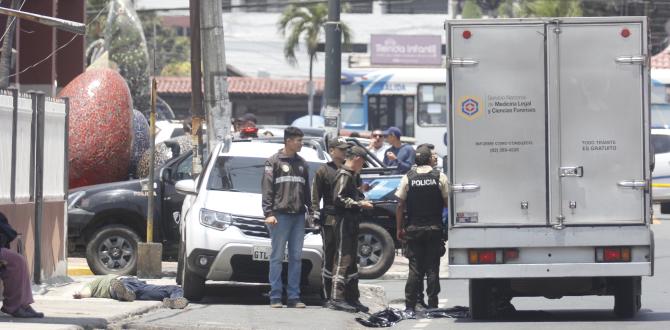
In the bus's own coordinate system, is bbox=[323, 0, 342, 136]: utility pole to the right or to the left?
on its right

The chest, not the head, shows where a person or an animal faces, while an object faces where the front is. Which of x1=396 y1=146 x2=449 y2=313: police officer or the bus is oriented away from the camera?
the police officer

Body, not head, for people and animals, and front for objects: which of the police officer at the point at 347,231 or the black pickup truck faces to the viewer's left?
the black pickup truck

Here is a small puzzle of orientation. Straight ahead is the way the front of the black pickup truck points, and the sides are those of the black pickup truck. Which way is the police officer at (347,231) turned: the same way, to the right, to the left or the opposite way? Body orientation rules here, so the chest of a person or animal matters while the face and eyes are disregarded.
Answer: the opposite way

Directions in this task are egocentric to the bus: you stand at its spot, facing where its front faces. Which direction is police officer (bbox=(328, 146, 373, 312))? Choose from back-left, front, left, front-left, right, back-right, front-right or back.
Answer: right

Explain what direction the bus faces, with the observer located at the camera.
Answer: facing to the right of the viewer

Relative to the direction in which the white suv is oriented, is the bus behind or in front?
behind

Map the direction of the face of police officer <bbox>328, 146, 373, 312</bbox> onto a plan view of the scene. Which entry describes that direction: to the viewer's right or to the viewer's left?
to the viewer's right

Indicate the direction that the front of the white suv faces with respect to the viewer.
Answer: facing the viewer

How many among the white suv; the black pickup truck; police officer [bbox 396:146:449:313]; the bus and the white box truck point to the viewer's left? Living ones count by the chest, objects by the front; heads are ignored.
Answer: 1

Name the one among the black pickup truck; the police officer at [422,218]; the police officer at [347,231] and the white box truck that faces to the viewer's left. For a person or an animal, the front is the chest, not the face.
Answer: the black pickup truck

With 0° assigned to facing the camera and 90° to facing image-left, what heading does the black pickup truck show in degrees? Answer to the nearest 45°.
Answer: approximately 90°

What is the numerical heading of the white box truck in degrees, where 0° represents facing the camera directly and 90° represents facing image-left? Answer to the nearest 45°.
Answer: approximately 180°
